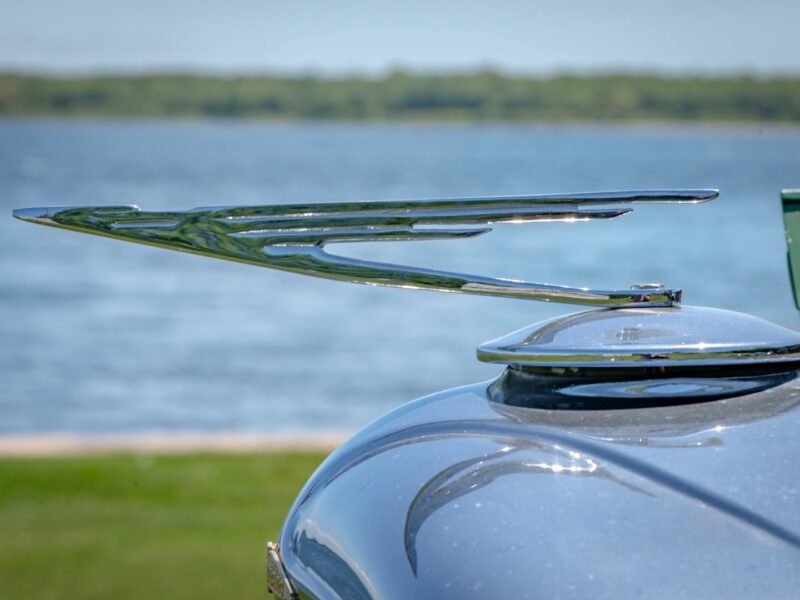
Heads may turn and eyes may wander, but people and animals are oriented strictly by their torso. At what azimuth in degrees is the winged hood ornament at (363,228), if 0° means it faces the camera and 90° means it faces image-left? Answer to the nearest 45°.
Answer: approximately 90°
